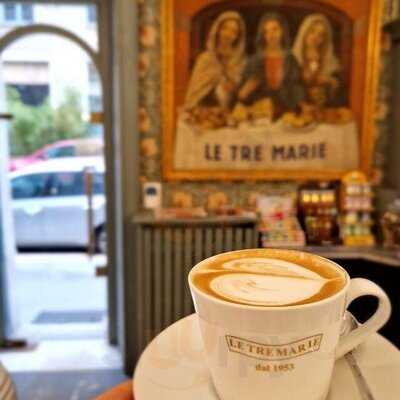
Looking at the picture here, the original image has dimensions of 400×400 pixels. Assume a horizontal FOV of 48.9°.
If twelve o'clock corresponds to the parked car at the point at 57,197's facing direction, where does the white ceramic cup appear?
The white ceramic cup is roughly at 9 o'clock from the parked car.

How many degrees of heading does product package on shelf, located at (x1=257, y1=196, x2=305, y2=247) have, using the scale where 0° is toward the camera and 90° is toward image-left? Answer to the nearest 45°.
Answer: approximately 0°

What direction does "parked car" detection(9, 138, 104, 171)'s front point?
to the viewer's left

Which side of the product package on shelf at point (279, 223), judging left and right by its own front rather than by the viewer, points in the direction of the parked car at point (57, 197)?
right

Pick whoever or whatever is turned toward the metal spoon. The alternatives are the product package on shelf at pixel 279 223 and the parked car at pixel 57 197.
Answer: the product package on shelf

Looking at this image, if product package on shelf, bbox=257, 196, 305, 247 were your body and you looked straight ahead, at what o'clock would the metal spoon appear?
The metal spoon is roughly at 12 o'clock from the product package on shelf.

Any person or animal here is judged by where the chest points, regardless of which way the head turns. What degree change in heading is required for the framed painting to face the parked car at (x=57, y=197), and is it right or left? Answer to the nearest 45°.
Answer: approximately 90° to its right

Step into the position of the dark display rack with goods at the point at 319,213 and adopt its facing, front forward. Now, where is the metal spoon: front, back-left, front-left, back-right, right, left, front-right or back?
front

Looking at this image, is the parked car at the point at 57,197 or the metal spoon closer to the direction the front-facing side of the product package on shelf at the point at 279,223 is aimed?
the metal spoon

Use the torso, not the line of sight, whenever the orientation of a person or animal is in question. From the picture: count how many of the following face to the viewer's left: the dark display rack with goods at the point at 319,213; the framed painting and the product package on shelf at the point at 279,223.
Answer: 0

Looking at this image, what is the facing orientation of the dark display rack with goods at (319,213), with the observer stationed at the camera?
facing the viewer

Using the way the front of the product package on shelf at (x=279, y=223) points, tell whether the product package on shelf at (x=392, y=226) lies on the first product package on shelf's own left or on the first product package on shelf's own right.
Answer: on the first product package on shelf's own left

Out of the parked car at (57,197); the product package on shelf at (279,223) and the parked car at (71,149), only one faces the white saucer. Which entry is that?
the product package on shelf

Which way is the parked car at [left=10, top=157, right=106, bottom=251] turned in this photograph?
to the viewer's left

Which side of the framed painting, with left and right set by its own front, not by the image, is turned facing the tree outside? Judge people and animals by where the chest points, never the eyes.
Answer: back

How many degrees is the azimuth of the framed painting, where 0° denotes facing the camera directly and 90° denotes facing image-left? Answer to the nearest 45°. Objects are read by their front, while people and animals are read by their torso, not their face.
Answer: approximately 0°

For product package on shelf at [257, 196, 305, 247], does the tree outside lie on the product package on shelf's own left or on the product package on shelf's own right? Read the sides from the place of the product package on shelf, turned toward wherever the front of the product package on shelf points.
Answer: on the product package on shelf's own right
